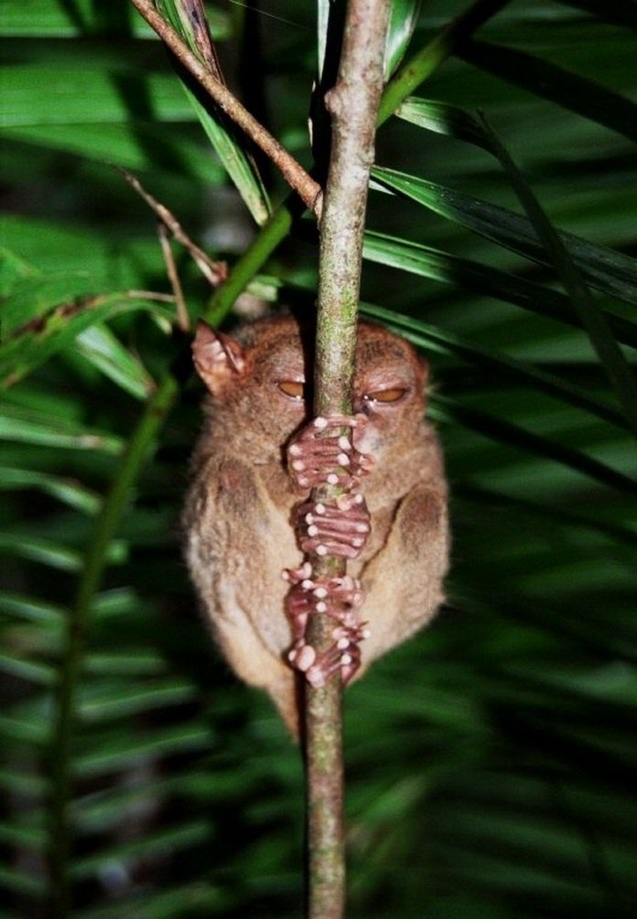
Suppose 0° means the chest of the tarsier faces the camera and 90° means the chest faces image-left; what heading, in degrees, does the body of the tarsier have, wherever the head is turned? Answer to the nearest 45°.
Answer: approximately 0°
